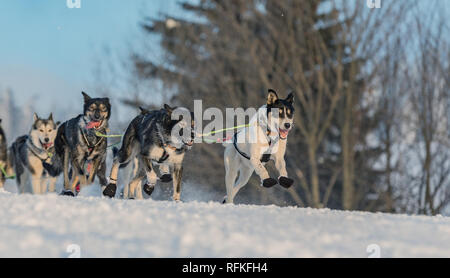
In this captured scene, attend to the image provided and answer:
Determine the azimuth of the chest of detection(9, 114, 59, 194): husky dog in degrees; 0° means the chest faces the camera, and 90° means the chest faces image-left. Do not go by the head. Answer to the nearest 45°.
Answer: approximately 315°

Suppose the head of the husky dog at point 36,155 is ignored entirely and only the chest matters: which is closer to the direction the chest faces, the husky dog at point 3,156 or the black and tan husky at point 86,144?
the black and tan husky

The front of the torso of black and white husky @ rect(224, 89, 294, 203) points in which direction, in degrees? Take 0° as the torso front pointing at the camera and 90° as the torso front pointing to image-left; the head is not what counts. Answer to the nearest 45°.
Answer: approximately 315°

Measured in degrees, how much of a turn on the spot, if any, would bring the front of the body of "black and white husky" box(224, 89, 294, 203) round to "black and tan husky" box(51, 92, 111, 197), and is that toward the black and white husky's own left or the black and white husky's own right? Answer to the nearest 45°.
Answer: approximately 135° to the black and white husky's own right

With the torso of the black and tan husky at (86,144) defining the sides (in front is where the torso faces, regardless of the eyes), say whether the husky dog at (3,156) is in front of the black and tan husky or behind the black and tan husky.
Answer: behind

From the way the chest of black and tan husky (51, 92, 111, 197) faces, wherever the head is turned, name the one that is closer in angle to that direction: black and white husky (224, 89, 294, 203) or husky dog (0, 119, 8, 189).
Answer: the black and white husky

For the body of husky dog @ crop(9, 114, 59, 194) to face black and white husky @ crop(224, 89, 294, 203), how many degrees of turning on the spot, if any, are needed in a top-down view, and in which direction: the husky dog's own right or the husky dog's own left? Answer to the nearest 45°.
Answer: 0° — it already faces it
